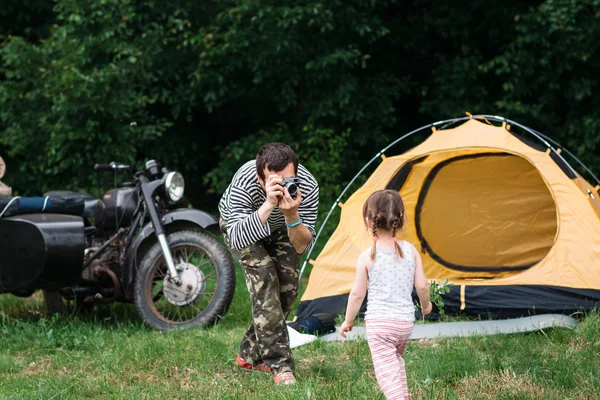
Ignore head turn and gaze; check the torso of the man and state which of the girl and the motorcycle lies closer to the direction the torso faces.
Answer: the girl

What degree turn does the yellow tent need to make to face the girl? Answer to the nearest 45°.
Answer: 0° — it already faces them

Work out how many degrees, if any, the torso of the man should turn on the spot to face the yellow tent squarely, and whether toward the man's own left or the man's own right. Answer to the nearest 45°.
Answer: approximately 135° to the man's own left

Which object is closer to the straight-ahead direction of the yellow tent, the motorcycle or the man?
the man

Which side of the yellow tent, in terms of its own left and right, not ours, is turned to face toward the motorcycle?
right

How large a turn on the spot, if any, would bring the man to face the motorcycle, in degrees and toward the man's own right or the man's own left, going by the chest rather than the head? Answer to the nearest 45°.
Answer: approximately 135° to the man's own right

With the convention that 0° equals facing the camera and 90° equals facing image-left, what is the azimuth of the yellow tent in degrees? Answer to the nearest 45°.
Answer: approximately 0°

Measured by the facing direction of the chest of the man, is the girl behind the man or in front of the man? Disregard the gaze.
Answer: in front

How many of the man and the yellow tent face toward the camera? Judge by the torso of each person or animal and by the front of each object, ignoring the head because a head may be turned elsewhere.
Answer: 2

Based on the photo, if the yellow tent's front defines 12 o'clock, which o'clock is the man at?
The man is roughly at 1 o'clock from the yellow tent.

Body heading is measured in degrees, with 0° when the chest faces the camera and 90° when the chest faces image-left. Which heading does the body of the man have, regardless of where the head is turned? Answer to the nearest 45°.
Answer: approximately 0°
